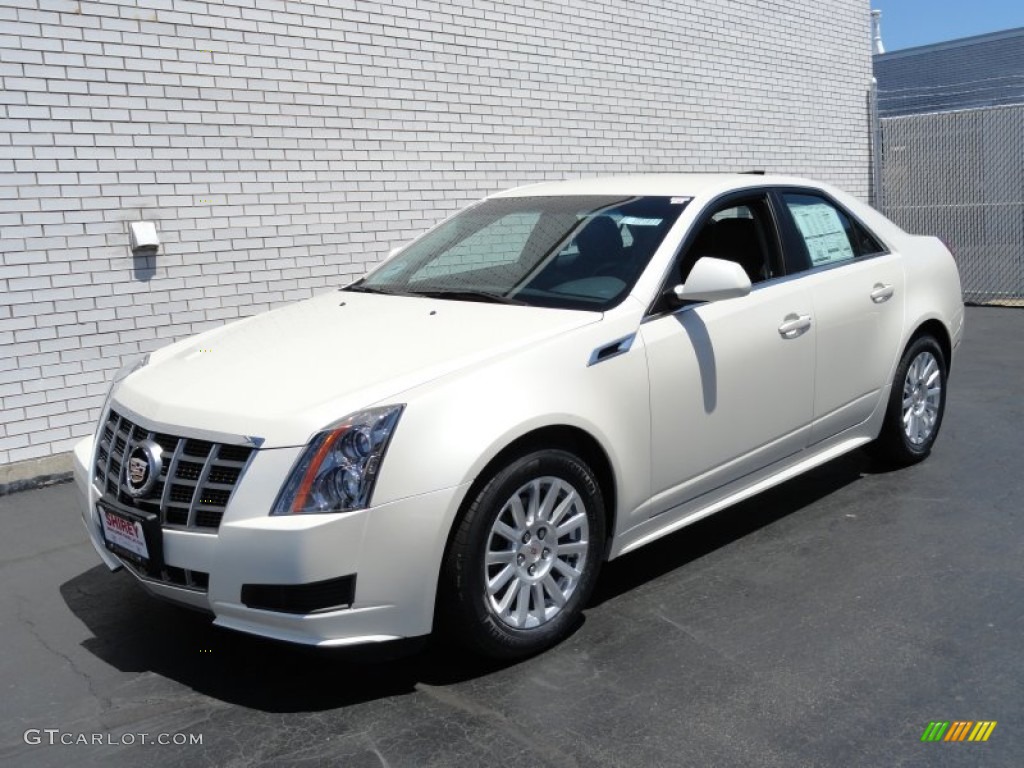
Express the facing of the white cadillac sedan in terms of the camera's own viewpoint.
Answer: facing the viewer and to the left of the viewer

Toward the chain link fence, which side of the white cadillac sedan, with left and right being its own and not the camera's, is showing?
back
